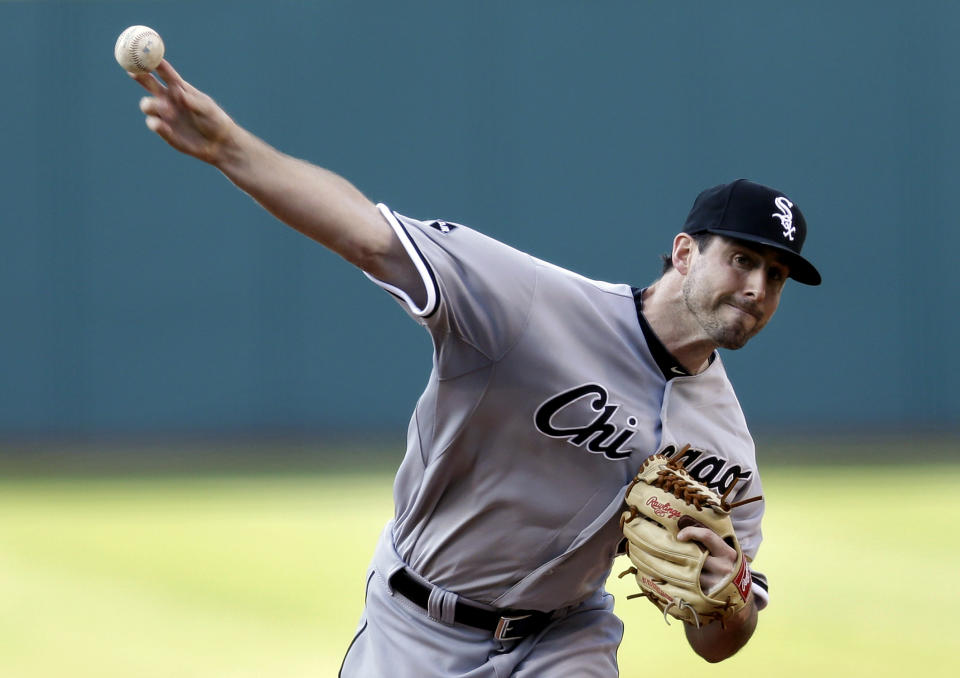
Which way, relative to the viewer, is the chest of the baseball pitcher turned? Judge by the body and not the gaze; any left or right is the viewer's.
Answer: facing the viewer and to the right of the viewer
